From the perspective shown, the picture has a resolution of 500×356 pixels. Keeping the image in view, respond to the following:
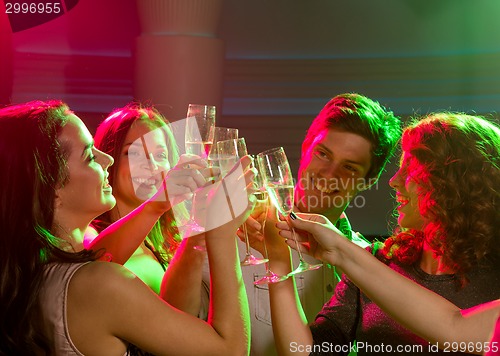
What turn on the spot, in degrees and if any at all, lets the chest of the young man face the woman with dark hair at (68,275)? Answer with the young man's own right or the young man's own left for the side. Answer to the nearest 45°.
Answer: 0° — they already face them

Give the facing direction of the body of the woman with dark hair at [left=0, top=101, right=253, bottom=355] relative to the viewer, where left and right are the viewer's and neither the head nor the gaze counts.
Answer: facing to the right of the viewer

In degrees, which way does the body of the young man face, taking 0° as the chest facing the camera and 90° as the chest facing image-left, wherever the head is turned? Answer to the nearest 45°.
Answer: approximately 45°

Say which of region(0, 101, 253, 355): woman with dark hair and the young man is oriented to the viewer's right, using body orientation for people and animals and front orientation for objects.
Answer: the woman with dark hair

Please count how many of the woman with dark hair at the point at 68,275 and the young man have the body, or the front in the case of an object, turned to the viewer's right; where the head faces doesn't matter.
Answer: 1

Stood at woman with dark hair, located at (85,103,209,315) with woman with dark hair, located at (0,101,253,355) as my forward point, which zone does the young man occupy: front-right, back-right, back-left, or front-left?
back-left

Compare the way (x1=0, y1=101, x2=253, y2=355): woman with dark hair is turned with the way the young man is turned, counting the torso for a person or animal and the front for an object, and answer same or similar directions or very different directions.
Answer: very different directions

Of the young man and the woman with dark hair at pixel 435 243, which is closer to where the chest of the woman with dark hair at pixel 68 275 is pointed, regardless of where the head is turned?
the woman with dark hair

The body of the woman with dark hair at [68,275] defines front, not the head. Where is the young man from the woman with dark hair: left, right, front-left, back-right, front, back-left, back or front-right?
front-left

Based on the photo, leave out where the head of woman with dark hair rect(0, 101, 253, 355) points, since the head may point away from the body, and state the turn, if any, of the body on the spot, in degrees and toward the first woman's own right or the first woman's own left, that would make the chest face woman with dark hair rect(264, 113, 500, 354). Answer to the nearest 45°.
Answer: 0° — they already face them

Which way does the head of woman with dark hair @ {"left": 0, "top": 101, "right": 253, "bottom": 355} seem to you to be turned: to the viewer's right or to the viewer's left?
to the viewer's right

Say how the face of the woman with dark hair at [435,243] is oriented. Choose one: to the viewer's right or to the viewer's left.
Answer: to the viewer's left
